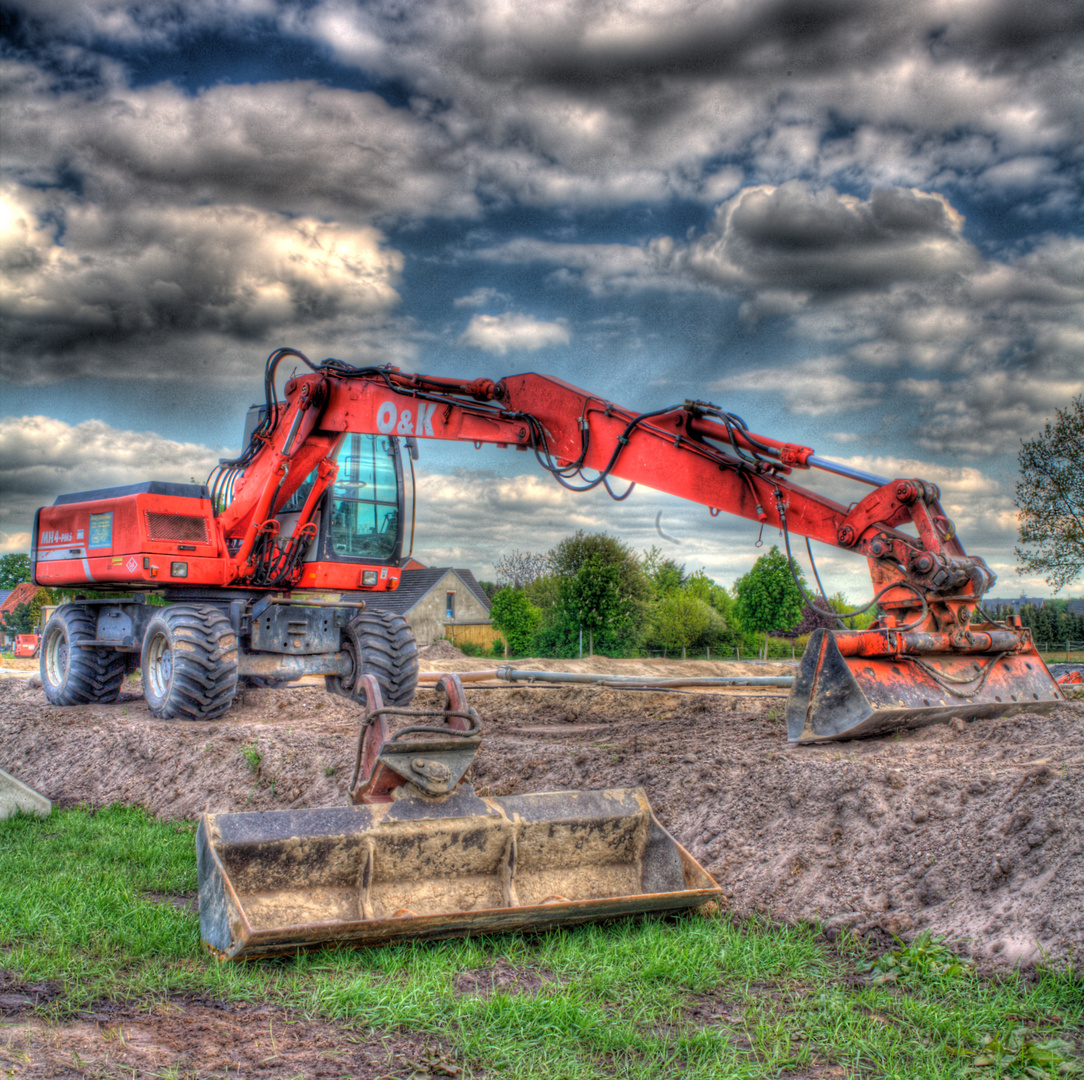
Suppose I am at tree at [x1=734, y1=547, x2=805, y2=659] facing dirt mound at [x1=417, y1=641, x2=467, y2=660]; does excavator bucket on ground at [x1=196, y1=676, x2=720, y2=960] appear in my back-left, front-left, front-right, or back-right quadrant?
front-left

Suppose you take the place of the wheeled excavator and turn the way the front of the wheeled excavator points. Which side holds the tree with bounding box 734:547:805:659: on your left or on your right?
on your left

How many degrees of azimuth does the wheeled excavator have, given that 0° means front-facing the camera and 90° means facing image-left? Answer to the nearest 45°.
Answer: approximately 315°

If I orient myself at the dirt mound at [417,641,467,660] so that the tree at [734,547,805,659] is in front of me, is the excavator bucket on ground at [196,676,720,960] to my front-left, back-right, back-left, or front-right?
back-right

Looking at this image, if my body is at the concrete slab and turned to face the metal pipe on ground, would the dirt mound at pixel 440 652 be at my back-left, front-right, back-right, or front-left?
front-left

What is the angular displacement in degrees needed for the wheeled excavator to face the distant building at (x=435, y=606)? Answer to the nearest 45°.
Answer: approximately 135° to its left
